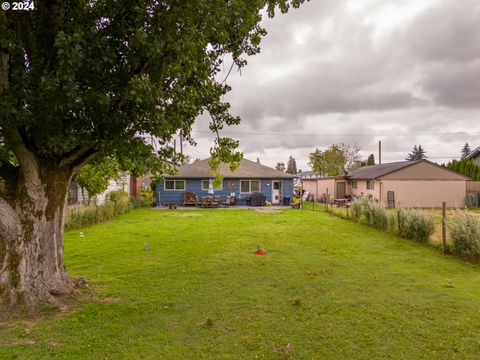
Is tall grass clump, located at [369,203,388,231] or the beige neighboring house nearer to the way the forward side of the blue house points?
the tall grass clump

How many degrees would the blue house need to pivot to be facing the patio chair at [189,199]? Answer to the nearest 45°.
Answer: approximately 90° to its right

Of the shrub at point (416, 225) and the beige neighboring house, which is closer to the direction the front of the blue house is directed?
the shrub

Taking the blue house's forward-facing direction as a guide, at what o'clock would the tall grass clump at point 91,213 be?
The tall grass clump is roughly at 7 o'clock from the blue house.

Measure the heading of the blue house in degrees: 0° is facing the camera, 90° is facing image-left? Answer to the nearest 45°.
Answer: approximately 180°

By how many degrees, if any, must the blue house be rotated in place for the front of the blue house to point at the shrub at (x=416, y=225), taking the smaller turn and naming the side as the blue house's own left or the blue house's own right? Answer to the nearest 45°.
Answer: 0° — it already faces it
